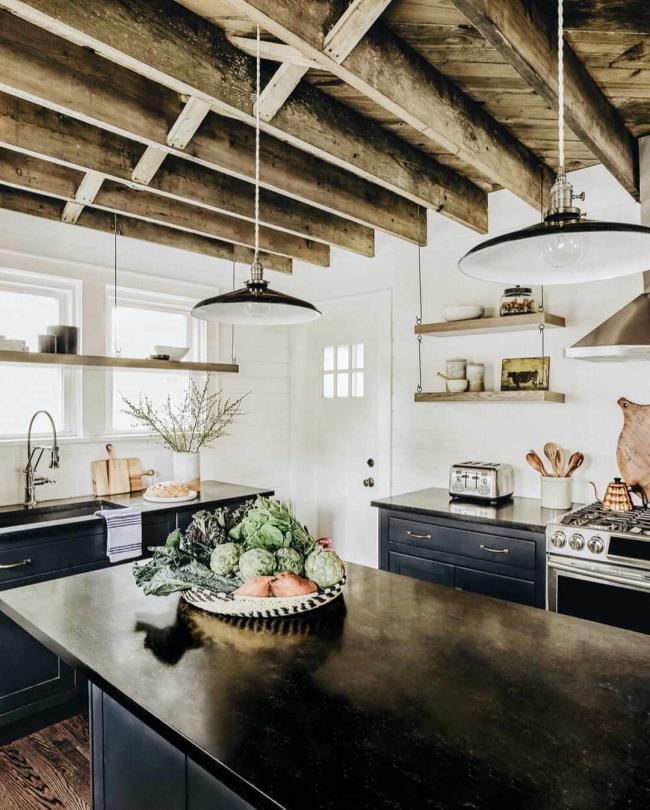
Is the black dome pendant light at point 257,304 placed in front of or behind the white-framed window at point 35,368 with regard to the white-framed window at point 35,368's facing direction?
in front

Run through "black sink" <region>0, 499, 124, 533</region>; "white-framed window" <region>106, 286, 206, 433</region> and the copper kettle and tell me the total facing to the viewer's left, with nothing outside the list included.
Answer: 1

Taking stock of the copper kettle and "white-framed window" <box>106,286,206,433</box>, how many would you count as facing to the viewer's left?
1

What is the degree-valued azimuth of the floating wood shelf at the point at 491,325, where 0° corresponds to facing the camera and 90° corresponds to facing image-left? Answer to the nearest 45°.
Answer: approximately 45°

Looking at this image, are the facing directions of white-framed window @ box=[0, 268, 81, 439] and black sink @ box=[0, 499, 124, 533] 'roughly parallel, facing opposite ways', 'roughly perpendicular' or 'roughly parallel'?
roughly parallel

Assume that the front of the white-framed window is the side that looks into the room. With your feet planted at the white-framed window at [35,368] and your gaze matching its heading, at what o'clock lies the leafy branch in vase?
The leafy branch in vase is roughly at 10 o'clock from the white-framed window.

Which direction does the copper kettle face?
to the viewer's left

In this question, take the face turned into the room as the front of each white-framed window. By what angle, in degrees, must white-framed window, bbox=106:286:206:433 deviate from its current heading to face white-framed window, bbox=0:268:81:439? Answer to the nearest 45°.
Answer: approximately 90° to its right

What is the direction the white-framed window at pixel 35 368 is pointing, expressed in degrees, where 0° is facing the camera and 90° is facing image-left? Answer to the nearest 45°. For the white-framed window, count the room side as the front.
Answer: approximately 315°

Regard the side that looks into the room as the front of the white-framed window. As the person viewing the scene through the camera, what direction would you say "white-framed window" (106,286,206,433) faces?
facing the viewer and to the right of the viewer

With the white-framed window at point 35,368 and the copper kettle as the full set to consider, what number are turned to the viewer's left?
1

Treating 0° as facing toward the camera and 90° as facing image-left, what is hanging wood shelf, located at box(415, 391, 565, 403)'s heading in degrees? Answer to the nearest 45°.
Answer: approximately 45°

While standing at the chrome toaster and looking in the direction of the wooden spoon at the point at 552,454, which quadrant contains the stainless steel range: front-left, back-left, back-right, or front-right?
front-right

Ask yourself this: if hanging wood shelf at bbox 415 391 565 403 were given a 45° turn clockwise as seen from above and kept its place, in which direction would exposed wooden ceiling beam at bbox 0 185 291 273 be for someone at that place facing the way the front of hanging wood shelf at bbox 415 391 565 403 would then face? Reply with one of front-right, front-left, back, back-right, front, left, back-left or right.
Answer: front

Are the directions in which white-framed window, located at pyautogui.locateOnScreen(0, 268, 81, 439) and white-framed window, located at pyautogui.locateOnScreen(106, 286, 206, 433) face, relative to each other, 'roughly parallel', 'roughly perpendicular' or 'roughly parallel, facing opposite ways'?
roughly parallel
